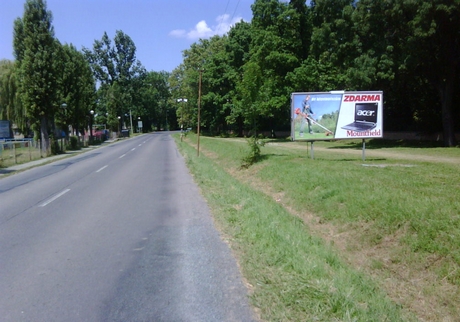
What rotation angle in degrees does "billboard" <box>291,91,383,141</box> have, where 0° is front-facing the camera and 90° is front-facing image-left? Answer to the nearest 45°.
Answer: approximately 0°

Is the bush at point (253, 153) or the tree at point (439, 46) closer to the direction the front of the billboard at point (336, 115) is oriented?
the bush

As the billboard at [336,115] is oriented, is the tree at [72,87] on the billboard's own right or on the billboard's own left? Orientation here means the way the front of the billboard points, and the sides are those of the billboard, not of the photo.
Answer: on the billboard's own right

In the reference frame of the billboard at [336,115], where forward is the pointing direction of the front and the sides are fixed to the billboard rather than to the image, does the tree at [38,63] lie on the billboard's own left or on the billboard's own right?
on the billboard's own right

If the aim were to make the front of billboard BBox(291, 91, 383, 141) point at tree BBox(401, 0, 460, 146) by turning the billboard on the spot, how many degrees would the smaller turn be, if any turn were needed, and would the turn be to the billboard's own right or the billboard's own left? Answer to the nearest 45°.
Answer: approximately 135° to the billboard's own left

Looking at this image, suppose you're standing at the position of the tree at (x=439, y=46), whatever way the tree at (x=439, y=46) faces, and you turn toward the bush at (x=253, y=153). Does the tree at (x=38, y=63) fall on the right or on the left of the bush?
right

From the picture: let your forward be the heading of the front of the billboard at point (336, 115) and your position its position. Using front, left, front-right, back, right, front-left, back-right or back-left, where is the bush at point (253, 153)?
right

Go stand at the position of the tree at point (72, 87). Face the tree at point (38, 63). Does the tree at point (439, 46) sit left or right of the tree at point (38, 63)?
left
